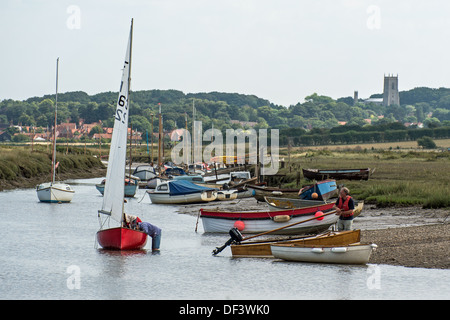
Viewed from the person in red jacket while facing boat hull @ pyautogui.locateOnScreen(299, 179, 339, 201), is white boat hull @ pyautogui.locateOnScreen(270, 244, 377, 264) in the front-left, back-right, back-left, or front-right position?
back-left

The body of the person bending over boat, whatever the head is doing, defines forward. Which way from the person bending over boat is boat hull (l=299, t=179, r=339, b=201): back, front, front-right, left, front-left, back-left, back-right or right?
back-right

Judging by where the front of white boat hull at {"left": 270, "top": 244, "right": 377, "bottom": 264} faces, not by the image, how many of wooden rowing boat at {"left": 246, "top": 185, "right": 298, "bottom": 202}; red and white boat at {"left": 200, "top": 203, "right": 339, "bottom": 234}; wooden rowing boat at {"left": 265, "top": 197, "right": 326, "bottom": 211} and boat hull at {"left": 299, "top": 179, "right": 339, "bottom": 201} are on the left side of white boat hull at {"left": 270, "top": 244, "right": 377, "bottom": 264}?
4

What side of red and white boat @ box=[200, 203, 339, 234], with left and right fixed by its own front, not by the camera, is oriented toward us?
right

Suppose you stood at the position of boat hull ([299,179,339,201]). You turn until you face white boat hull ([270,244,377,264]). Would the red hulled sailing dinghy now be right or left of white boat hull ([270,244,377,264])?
right

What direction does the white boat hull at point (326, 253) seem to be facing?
to the viewer's right

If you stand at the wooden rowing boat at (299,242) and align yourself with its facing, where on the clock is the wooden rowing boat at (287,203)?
the wooden rowing boat at (287,203) is roughly at 9 o'clock from the wooden rowing boat at (299,242).

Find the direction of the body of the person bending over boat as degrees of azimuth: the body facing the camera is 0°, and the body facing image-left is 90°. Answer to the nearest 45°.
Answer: approximately 90°

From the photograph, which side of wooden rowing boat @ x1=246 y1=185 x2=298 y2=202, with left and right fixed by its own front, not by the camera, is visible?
left
